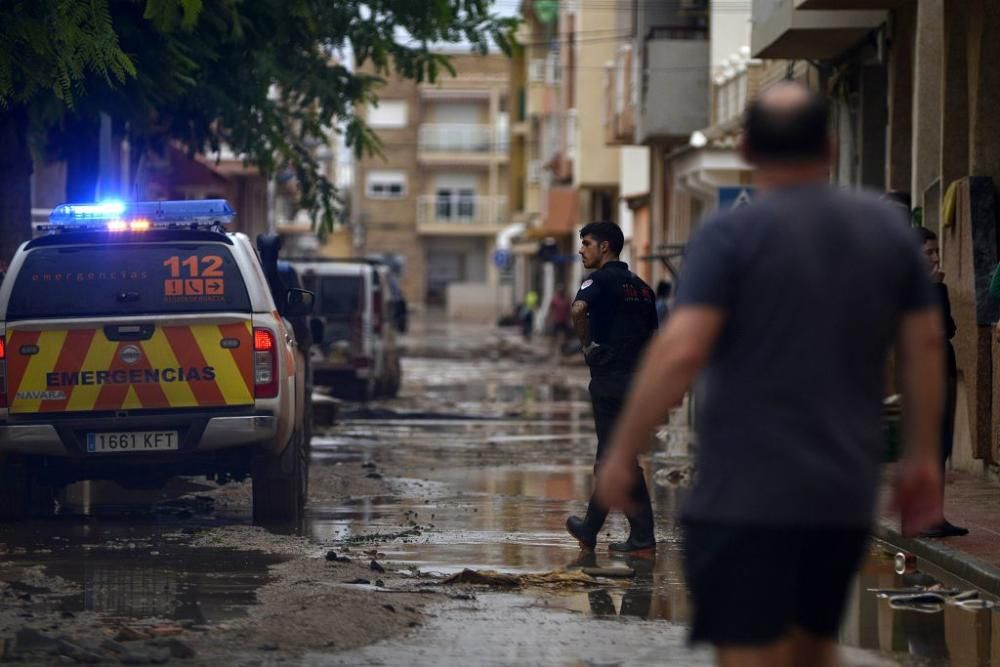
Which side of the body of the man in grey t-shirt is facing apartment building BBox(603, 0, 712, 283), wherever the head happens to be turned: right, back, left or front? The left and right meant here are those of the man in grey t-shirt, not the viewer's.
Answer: front

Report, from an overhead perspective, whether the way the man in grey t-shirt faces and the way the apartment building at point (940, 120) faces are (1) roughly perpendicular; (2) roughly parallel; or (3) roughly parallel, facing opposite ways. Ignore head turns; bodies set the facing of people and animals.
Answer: roughly perpendicular

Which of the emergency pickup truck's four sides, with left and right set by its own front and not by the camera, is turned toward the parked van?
front

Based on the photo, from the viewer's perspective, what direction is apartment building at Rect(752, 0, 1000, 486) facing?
to the viewer's left

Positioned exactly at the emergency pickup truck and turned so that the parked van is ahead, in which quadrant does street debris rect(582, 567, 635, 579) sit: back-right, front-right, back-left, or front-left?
back-right

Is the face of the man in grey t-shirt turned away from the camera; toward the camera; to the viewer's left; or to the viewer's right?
away from the camera

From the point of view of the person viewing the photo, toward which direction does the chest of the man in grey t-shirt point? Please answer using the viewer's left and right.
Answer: facing away from the viewer

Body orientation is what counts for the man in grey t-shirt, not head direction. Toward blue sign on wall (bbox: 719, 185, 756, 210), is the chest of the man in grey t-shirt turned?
yes

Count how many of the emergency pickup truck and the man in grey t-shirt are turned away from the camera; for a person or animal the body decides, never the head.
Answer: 2

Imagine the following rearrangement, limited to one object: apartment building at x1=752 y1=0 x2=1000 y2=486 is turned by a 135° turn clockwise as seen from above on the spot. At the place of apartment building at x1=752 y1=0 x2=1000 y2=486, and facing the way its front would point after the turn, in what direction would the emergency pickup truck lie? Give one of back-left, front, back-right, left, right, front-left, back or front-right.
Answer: back

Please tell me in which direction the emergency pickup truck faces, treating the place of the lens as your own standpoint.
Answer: facing away from the viewer

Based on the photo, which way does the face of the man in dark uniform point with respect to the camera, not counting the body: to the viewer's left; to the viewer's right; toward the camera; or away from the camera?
to the viewer's left

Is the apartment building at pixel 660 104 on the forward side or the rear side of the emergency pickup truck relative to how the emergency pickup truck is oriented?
on the forward side
